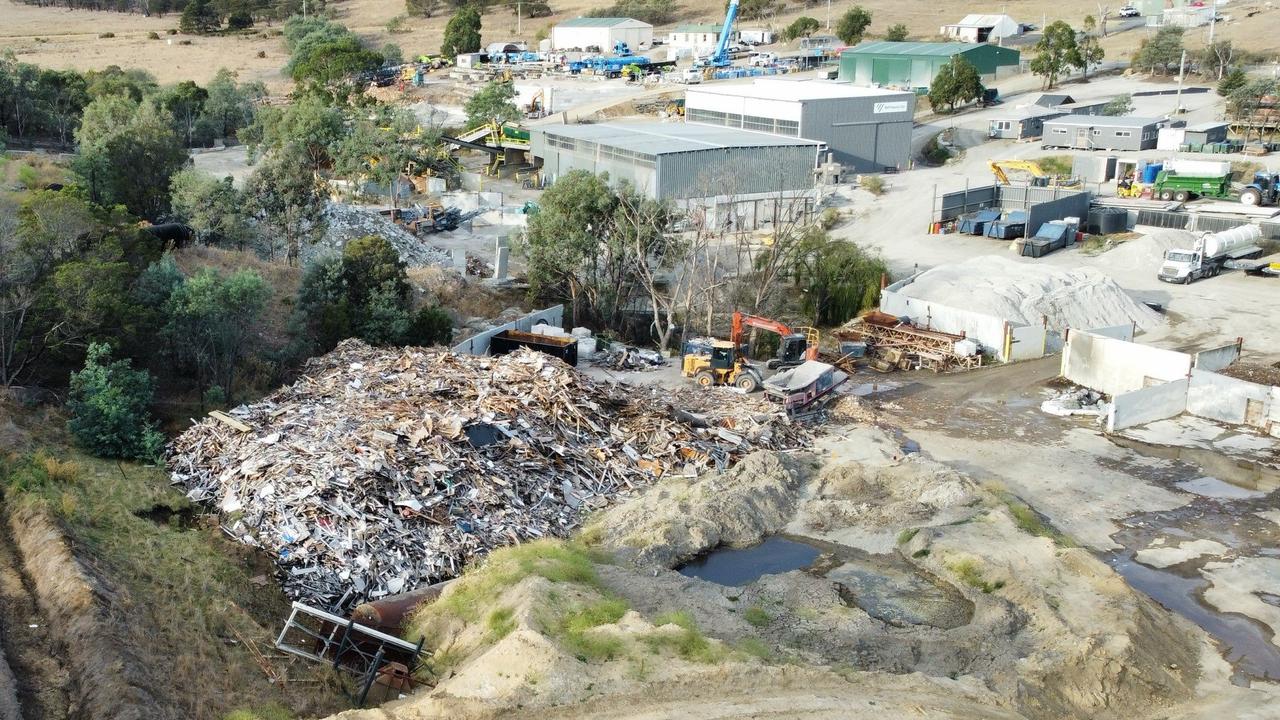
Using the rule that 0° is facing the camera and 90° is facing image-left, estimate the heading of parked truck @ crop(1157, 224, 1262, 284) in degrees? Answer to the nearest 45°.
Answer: approximately 45°

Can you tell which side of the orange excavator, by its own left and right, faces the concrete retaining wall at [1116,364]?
back

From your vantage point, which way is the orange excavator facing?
to the viewer's left

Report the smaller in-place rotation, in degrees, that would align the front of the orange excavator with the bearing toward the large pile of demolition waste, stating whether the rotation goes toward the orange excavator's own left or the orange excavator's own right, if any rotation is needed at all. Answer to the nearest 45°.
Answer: approximately 45° to the orange excavator's own left

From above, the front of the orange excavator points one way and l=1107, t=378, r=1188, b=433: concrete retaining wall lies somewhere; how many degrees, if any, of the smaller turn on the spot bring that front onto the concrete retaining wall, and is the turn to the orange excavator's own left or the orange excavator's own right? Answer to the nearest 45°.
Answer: approximately 180°

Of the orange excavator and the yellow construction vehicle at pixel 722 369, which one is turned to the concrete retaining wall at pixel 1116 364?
the yellow construction vehicle

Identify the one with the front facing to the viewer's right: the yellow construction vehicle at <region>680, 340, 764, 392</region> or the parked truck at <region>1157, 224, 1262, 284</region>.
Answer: the yellow construction vehicle

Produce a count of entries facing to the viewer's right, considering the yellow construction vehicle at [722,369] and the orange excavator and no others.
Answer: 1

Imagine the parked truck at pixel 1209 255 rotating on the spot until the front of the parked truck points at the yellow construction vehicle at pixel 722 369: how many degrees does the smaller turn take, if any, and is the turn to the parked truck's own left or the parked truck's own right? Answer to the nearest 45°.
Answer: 0° — it already faces it

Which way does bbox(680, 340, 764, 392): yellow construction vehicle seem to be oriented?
to the viewer's right

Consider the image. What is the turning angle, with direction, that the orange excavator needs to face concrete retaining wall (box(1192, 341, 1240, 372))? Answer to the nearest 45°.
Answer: approximately 180°
